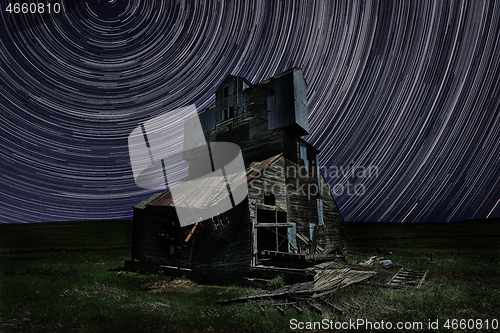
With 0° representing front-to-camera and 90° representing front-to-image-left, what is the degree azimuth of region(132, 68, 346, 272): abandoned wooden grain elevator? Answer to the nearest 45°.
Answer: approximately 315°

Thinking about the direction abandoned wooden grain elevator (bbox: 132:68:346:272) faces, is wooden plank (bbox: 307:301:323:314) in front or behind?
in front

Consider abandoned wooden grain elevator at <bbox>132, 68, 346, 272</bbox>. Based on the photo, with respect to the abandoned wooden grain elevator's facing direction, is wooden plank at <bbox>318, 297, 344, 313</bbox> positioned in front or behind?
in front
